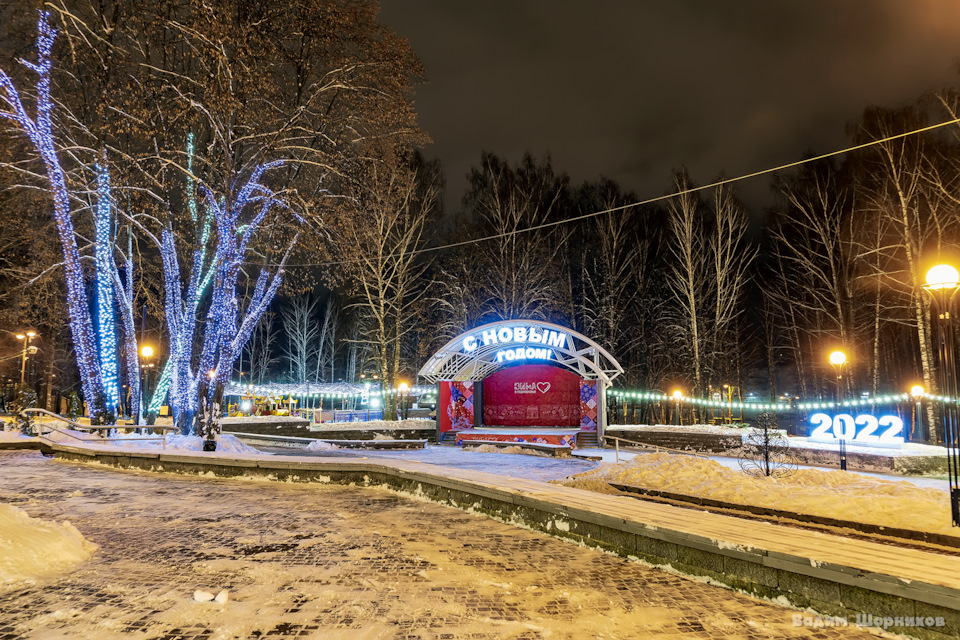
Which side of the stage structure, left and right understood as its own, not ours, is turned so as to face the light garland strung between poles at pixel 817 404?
left

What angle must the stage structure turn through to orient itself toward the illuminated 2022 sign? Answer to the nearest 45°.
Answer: approximately 45° to its left

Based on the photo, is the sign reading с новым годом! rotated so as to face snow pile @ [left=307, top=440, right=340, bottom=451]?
no

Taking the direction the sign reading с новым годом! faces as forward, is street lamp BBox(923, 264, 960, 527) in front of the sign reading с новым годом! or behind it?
in front

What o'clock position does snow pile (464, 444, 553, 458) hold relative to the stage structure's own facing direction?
The snow pile is roughly at 12 o'clock from the stage structure.

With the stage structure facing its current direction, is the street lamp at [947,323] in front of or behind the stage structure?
in front

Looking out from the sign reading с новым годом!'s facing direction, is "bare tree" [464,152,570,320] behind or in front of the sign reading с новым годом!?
behind

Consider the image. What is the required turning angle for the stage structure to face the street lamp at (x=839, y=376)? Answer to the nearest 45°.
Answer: approximately 45° to its left

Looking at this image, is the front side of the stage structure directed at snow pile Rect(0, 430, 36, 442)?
no

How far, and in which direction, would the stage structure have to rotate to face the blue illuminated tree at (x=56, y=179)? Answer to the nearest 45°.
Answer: approximately 45° to its right

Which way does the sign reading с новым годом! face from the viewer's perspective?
toward the camera
